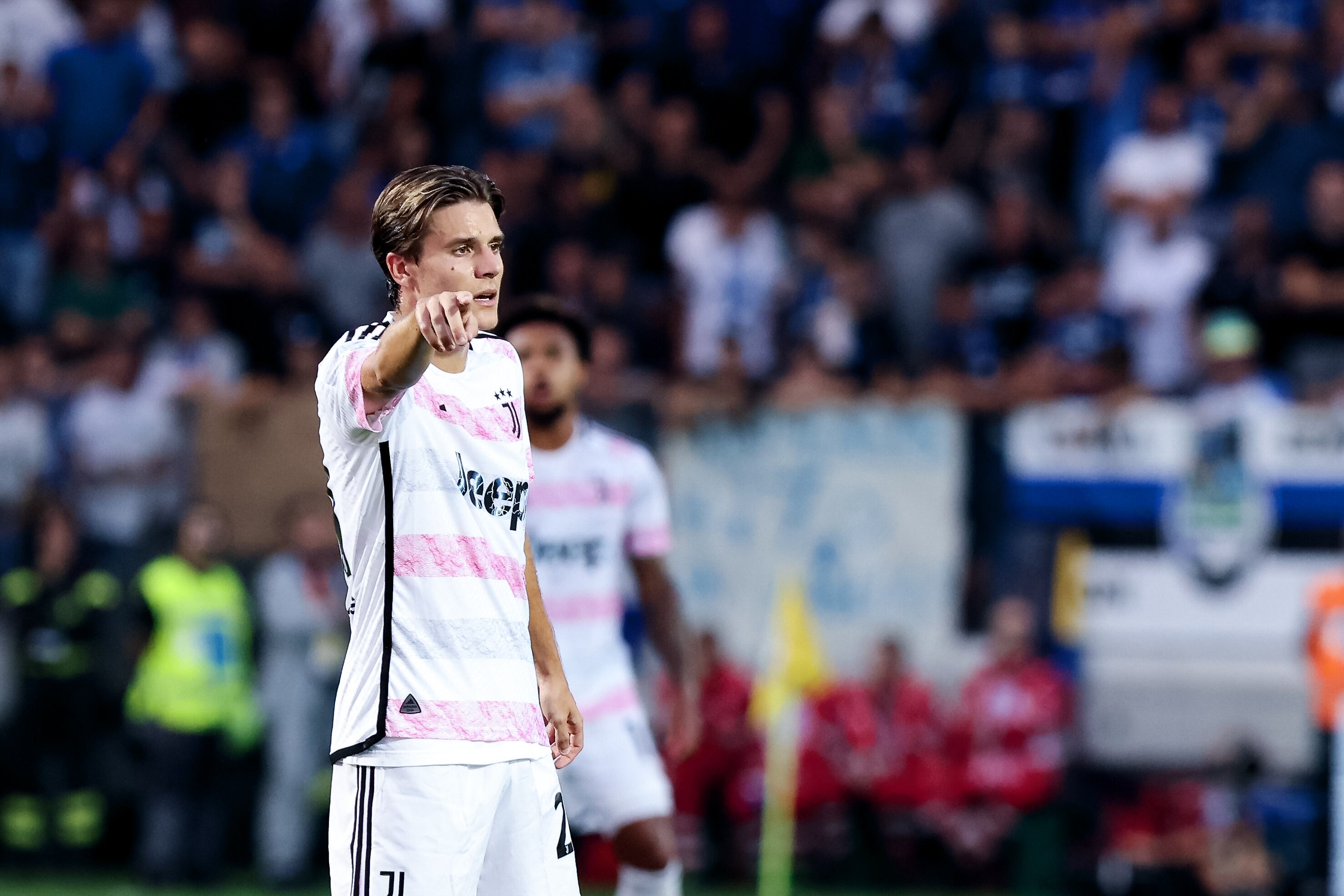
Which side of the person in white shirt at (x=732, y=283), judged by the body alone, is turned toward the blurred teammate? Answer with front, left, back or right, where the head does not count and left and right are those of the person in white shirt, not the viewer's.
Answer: front

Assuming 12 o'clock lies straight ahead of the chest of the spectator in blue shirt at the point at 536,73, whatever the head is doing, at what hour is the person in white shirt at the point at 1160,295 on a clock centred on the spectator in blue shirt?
The person in white shirt is roughly at 10 o'clock from the spectator in blue shirt.

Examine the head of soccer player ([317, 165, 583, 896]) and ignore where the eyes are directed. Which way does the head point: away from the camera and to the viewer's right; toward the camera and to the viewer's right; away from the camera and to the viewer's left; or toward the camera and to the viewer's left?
toward the camera and to the viewer's right

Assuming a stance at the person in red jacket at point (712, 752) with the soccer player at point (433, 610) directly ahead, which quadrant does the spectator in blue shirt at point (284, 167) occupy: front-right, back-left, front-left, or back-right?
back-right

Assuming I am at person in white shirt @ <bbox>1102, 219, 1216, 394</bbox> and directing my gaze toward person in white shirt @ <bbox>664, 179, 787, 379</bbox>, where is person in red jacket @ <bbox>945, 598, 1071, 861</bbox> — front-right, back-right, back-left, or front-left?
front-left

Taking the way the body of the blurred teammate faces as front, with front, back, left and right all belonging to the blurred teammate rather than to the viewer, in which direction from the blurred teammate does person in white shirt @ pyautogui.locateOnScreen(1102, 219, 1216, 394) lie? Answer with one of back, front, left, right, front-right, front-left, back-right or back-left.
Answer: back-left

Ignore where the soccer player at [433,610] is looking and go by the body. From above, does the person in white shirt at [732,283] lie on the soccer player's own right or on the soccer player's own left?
on the soccer player's own left

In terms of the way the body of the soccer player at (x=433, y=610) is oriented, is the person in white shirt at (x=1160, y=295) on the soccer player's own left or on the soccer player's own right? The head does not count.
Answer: on the soccer player's own left

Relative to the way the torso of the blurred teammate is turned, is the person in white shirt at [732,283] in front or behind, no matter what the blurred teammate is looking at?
behind

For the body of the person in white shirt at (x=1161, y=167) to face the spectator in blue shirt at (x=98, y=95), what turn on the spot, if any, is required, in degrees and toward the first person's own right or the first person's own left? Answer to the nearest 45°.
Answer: approximately 90° to the first person's own right

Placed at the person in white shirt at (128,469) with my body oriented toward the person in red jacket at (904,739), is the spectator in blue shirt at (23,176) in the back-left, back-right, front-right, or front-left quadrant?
back-left

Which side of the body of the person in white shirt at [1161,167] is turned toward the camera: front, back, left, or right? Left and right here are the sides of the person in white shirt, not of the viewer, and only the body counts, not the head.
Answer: front

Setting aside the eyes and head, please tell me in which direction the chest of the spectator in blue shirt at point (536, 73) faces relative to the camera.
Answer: toward the camera

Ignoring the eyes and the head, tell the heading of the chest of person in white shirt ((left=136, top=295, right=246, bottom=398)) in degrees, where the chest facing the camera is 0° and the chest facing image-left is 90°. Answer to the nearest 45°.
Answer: approximately 0°

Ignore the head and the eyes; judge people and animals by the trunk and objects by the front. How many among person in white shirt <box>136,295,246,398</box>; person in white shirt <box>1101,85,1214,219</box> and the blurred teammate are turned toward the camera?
3
